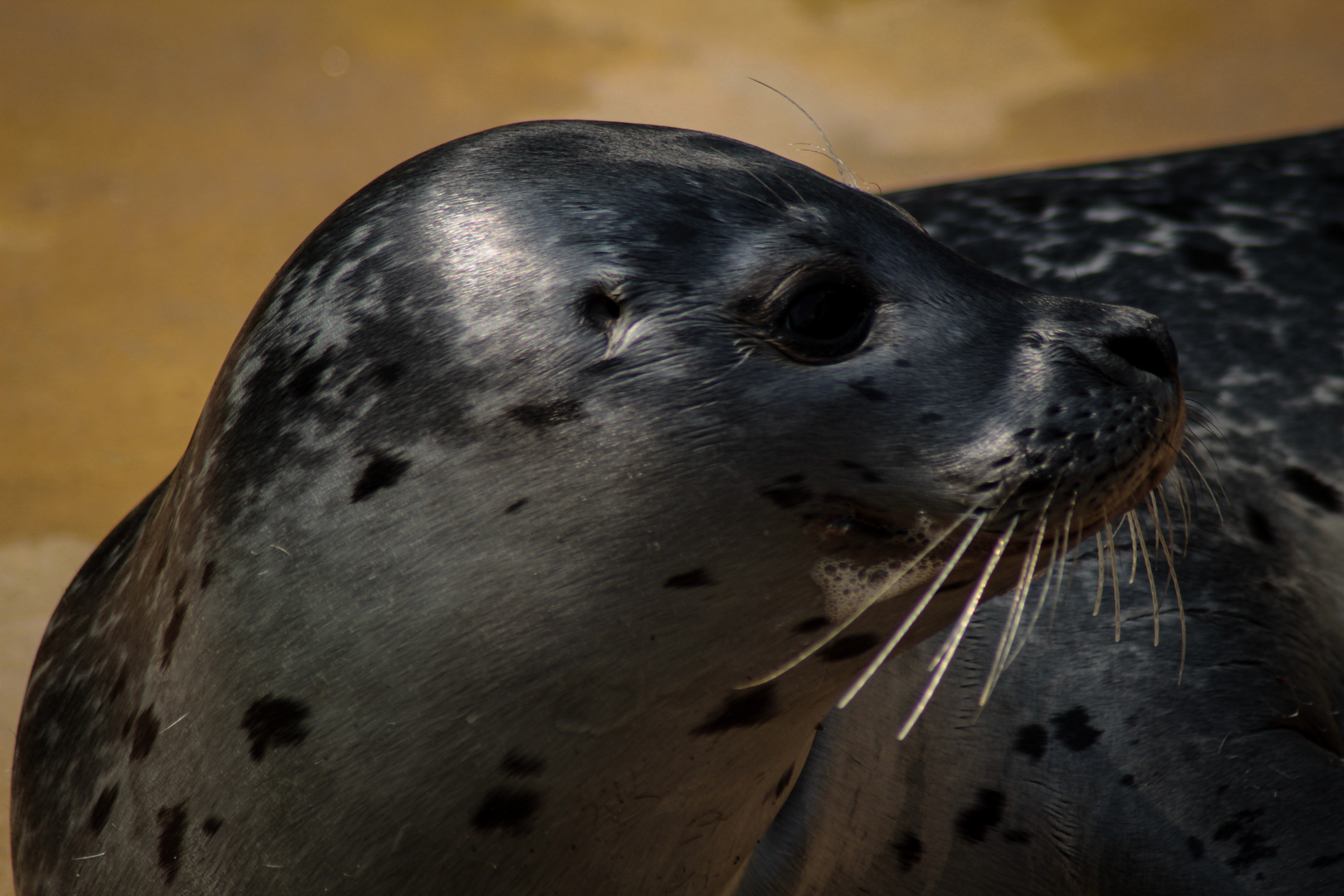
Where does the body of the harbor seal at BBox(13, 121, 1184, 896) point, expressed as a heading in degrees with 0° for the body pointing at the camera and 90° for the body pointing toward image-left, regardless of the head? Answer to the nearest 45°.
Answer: approximately 270°
